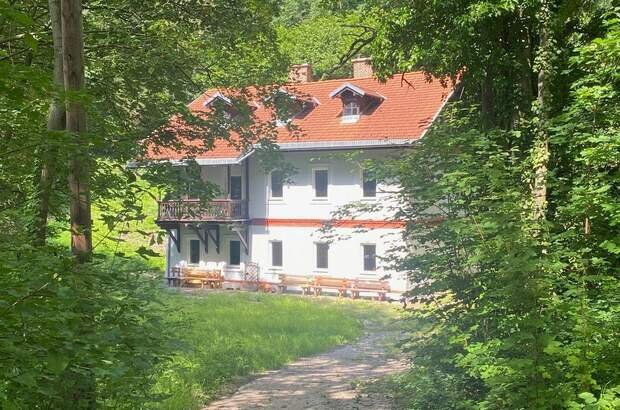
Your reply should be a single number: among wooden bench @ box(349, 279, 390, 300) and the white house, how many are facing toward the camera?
2

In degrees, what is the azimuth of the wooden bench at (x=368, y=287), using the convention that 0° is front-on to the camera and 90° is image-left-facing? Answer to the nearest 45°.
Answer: approximately 0°

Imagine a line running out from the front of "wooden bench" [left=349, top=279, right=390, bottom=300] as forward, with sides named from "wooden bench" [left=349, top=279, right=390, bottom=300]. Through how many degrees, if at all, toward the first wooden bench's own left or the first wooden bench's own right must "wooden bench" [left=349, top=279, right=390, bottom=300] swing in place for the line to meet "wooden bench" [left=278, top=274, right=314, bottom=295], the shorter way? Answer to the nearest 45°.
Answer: approximately 135° to the first wooden bench's own right

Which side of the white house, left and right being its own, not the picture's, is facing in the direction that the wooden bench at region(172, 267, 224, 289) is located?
right
